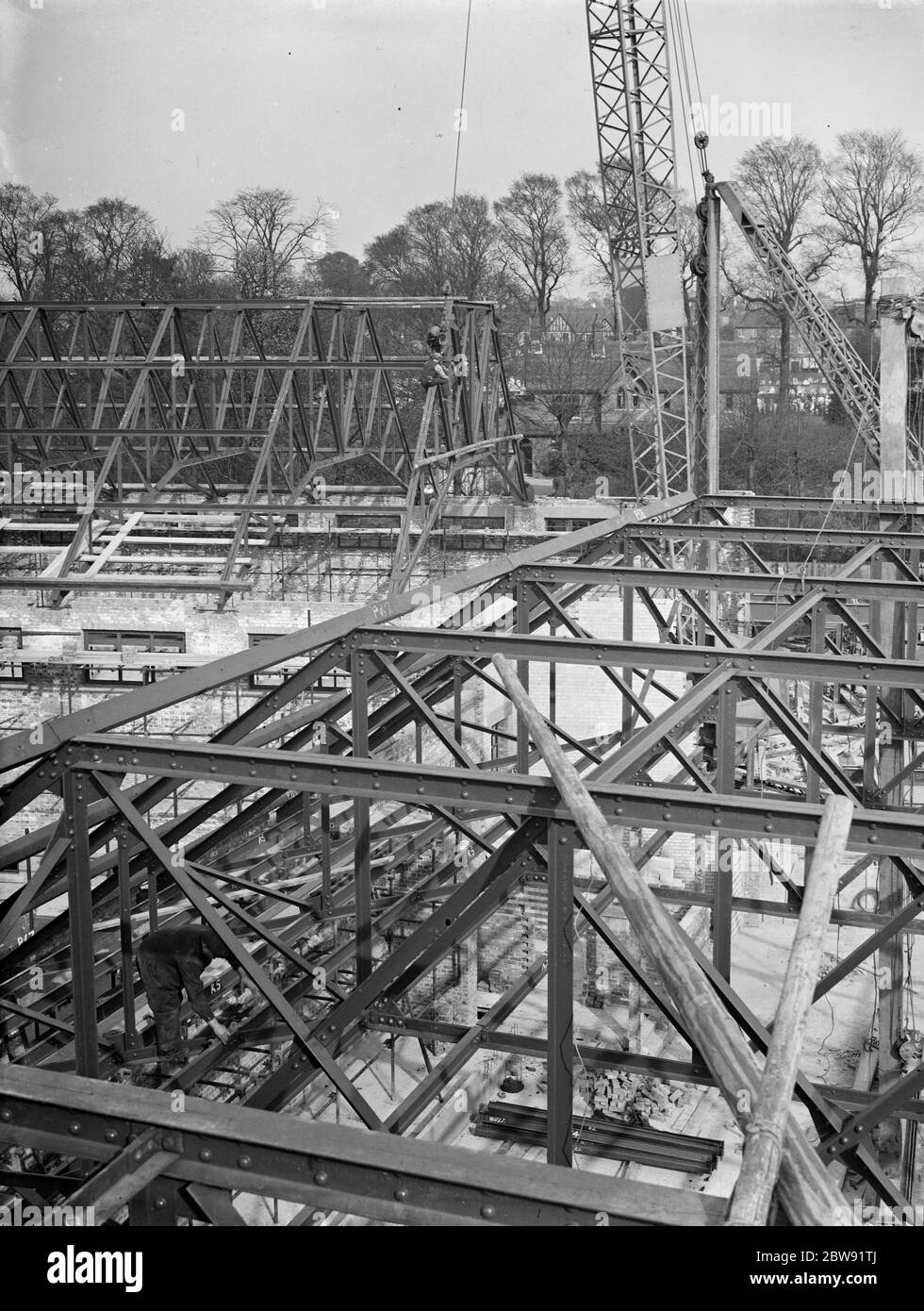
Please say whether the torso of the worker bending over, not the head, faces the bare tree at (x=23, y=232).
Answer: no

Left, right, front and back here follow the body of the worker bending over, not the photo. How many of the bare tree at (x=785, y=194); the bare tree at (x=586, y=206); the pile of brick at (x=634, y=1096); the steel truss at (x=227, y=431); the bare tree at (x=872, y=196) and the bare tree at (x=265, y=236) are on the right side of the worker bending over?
0

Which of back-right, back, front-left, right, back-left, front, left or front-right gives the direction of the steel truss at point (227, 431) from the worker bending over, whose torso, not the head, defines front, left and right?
left

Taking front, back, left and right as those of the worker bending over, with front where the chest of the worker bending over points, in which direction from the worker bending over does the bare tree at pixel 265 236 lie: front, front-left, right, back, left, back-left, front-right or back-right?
left

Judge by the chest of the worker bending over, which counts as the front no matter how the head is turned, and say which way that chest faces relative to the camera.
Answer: to the viewer's right

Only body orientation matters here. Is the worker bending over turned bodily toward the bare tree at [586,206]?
no

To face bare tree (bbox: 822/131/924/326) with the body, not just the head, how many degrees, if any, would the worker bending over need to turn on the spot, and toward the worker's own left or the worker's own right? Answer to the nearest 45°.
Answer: approximately 45° to the worker's own left

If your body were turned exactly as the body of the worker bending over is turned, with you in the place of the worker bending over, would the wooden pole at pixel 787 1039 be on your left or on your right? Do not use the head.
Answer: on your right

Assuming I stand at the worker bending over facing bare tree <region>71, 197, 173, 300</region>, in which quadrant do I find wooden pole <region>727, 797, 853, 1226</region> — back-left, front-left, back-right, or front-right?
back-right

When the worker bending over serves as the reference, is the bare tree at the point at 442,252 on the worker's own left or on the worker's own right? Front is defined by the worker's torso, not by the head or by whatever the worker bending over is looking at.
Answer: on the worker's own left

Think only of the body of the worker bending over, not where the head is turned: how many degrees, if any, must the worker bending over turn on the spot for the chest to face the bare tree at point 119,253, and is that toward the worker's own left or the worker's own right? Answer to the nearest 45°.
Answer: approximately 90° to the worker's own left
